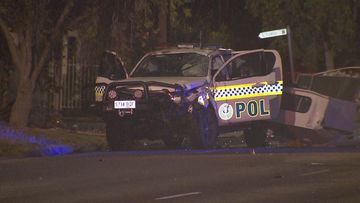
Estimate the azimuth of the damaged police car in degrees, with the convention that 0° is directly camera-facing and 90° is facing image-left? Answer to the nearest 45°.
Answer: approximately 45°
